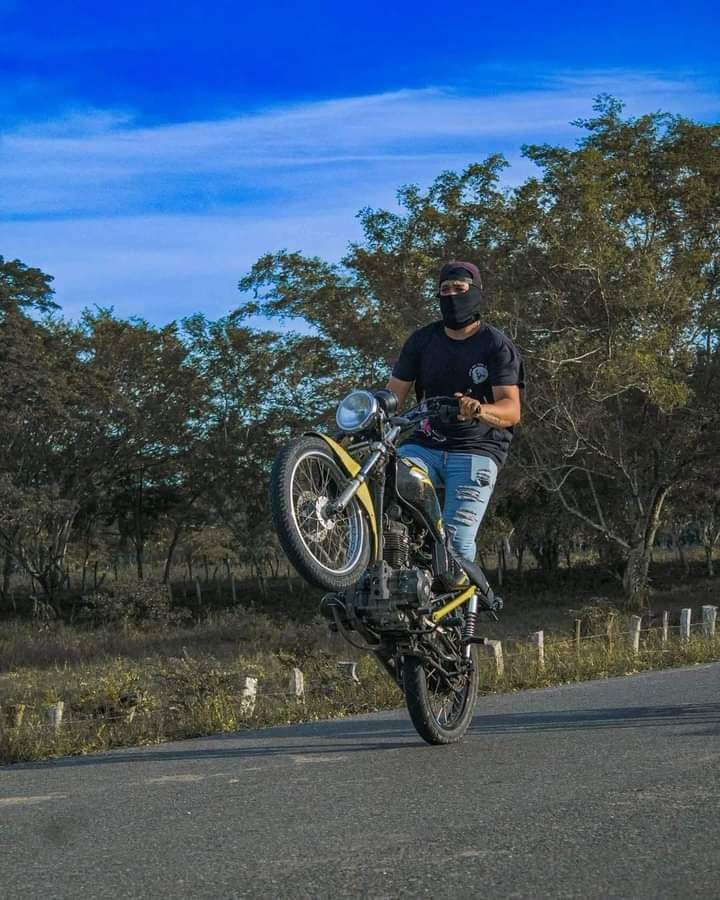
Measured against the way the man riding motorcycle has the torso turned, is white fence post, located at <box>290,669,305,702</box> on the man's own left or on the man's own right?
on the man's own right

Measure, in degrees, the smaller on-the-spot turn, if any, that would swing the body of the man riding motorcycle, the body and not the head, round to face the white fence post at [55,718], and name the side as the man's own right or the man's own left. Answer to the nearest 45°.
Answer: approximately 90° to the man's own right

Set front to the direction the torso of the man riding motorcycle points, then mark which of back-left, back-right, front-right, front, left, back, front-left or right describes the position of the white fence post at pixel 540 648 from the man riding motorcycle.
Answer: back-right

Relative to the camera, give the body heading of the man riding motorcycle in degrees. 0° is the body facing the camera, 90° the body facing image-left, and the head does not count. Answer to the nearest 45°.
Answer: approximately 45°

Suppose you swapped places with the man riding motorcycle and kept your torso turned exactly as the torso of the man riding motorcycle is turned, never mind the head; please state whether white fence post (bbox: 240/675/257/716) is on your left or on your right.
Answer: on your right
